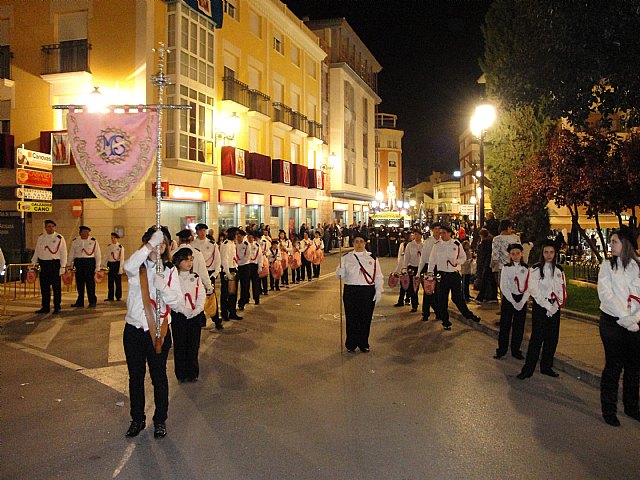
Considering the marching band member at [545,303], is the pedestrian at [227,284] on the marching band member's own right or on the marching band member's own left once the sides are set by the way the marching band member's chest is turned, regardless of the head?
on the marching band member's own right

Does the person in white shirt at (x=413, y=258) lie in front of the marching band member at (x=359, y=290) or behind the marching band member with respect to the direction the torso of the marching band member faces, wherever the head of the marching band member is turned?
behind

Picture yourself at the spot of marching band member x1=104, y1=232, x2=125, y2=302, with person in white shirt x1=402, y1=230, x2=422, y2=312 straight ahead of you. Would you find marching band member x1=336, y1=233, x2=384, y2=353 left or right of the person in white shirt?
right

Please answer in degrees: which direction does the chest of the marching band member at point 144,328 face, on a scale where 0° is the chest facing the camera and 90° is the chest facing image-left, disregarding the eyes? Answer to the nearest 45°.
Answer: approximately 0°
